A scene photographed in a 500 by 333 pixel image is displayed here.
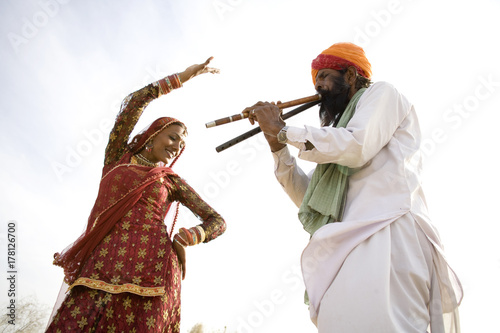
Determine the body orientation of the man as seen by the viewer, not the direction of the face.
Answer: to the viewer's left

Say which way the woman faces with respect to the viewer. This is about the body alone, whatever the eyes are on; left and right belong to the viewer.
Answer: facing the viewer and to the right of the viewer

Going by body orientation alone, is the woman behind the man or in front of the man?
in front

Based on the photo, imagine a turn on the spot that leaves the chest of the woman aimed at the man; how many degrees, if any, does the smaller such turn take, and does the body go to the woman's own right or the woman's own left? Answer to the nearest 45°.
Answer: approximately 90° to the woman's own left

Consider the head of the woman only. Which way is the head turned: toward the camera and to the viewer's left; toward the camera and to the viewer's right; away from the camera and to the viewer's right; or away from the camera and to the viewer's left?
toward the camera and to the viewer's right

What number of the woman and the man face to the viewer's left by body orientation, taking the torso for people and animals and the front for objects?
1

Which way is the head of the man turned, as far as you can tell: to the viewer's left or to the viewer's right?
to the viewer's left

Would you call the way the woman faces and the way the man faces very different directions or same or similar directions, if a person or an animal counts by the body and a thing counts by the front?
very different directions
